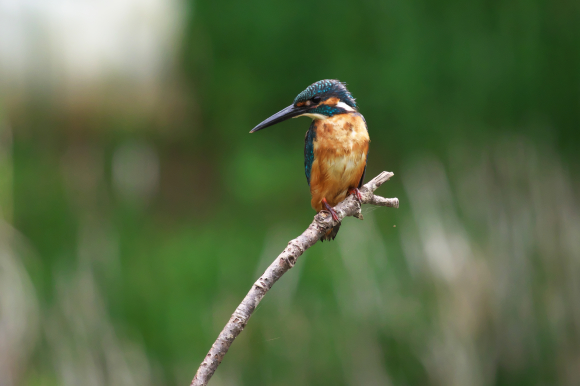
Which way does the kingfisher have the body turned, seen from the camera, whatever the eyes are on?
toward the camera
